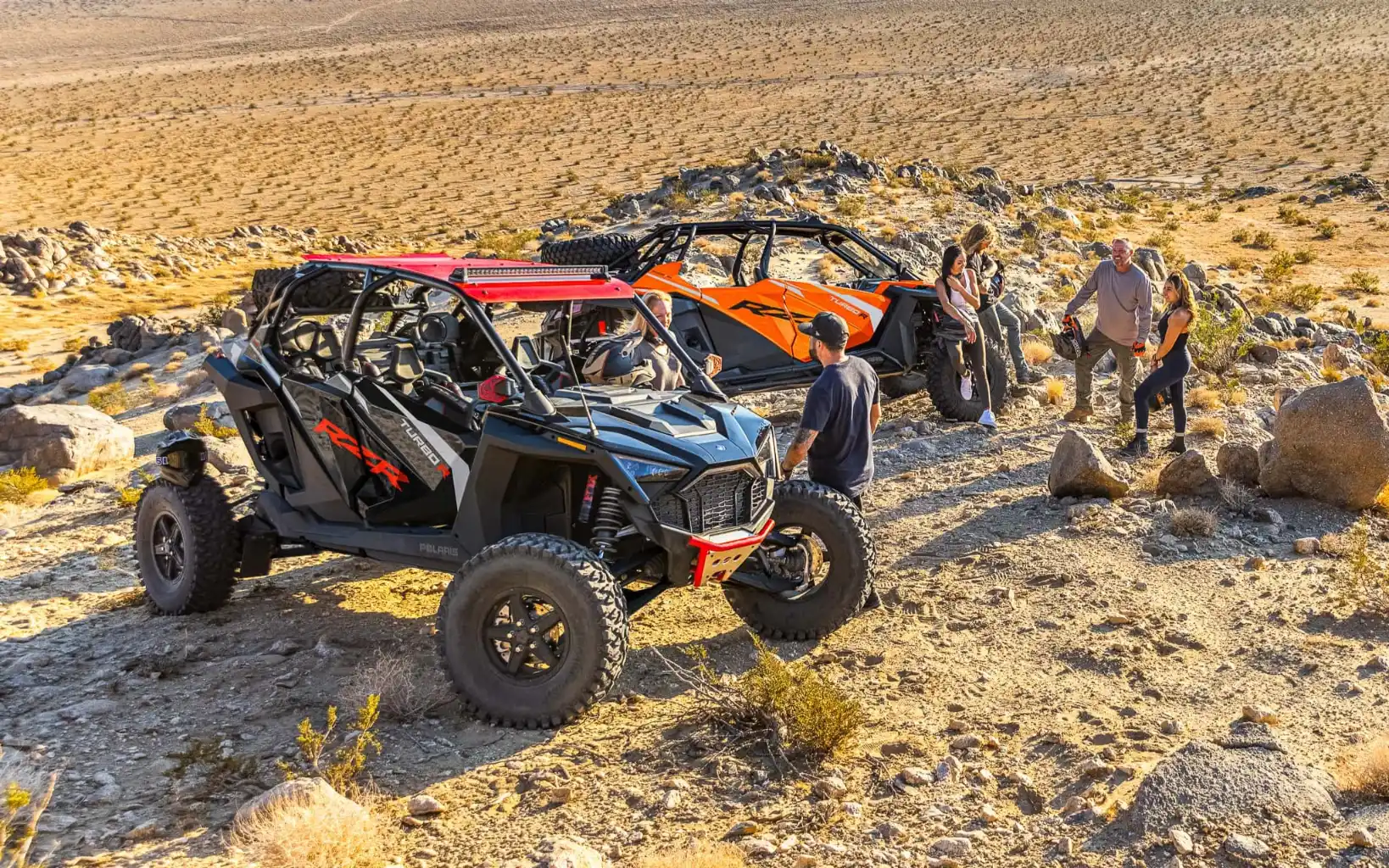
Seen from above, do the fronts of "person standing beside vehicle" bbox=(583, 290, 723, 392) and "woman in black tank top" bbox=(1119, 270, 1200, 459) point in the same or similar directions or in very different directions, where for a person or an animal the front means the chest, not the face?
very different directions

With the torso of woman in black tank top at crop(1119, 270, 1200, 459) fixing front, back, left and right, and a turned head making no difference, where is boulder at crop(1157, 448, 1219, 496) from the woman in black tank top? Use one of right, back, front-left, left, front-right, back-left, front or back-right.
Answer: left

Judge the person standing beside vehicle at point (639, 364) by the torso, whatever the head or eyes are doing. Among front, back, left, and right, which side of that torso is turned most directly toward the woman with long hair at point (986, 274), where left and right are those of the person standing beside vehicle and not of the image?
left

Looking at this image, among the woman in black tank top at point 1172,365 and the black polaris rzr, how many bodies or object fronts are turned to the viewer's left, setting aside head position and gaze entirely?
1

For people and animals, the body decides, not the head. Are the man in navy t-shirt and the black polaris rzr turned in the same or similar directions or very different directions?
very different directions

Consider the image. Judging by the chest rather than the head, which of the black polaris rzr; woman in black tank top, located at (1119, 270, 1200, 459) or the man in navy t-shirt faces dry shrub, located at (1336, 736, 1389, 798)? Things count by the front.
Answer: the black polaris rzr

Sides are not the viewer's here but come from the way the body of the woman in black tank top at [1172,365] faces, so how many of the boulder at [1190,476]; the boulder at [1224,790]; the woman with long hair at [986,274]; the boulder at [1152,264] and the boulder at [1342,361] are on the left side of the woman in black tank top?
2

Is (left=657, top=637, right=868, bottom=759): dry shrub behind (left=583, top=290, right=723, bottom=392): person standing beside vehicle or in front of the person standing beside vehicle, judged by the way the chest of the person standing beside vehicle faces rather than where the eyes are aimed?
in front

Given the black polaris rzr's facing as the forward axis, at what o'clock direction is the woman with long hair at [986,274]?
The woman with long hair is roughly at 9 o'clock from the black polaris rzr.

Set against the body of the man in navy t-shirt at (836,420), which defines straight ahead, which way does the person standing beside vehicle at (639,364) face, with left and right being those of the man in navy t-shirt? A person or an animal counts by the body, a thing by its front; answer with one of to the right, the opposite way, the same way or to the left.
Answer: the opposite way

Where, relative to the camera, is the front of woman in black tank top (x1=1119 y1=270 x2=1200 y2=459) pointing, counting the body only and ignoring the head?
to the viewer's left

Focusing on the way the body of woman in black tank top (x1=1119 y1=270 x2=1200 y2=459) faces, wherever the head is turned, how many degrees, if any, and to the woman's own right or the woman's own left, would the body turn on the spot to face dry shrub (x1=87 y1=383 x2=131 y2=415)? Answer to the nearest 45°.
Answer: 0° — they already face it

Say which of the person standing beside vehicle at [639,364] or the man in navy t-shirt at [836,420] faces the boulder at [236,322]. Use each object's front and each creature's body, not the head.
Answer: the man in navy t-shirt

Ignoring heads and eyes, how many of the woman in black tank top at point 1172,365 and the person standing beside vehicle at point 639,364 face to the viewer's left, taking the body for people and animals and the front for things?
1

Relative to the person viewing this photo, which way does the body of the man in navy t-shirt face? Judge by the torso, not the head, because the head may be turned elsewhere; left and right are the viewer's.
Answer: facing away from the viewer and to the left of the viewer

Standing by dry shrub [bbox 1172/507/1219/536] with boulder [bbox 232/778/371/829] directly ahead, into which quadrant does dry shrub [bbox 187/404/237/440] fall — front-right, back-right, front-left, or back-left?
front-right

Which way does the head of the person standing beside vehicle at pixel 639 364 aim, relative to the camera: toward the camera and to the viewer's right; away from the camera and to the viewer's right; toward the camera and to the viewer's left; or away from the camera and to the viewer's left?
toward the camera and to the viewer's right
